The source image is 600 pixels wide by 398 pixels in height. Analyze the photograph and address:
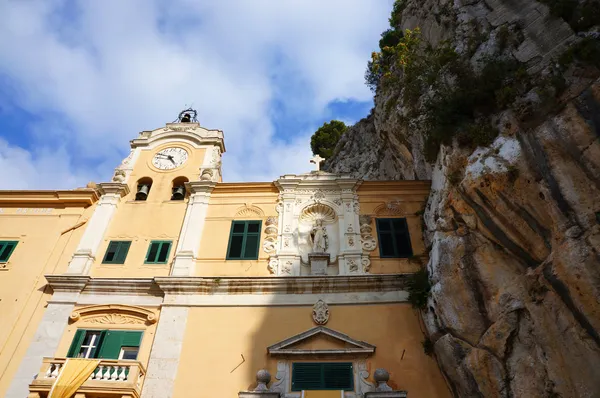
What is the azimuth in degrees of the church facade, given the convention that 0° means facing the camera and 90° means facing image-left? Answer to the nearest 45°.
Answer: approximately 0°

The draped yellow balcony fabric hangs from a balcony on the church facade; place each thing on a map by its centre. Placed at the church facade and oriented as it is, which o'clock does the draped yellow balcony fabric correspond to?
The draped yellow balcony fabric is roughly at 3 o'clock from the church facade.
